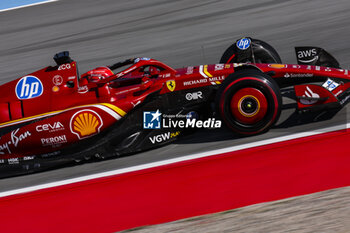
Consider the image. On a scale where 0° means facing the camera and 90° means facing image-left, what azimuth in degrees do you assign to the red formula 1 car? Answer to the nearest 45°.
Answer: approximately 270°
